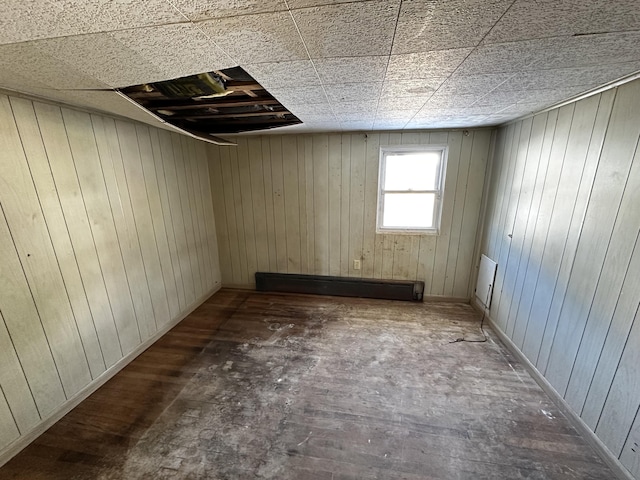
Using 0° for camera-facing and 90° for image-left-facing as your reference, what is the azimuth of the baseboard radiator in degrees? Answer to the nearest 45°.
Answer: approximately 0°
